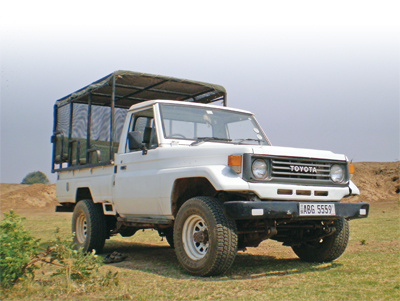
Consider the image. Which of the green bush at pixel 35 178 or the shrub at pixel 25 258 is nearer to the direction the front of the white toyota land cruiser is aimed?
the shrub

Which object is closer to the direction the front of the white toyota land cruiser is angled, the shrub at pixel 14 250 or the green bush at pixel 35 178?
the shrub

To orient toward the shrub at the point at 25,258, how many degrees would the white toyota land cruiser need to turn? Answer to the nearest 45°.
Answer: approximately 90° to its right

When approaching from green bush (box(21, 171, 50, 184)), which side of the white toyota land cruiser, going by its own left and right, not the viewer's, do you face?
back

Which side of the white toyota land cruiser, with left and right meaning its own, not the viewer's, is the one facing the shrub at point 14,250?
right
